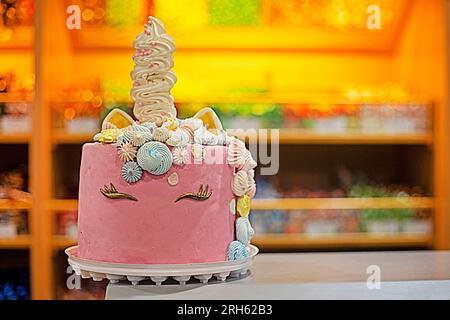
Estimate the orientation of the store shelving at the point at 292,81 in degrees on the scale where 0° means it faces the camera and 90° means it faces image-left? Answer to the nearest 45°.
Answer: approximately 0°

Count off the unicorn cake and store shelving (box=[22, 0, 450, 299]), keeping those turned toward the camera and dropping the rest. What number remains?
2

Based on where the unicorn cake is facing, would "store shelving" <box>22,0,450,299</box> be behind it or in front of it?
behind

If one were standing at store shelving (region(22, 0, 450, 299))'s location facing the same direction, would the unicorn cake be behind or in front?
in front
